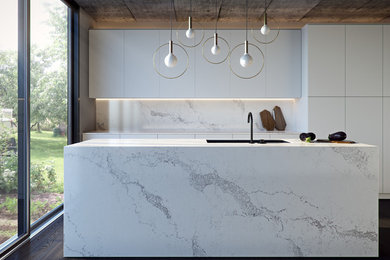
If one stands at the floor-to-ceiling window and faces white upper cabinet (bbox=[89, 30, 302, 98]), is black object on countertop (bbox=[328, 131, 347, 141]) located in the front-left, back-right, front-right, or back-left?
front-right

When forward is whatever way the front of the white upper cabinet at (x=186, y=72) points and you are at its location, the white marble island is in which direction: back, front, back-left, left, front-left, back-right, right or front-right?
front

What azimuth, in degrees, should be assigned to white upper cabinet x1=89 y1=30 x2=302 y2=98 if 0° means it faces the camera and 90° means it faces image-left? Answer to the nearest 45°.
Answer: approximately 0°

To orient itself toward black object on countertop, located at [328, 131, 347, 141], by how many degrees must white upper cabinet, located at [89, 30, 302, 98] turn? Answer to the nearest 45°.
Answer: approximately 45° to its left

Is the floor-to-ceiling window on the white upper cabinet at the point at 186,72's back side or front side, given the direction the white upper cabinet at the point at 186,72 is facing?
on the front side

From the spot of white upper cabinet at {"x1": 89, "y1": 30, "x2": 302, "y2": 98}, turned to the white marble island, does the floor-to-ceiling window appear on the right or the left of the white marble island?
right
